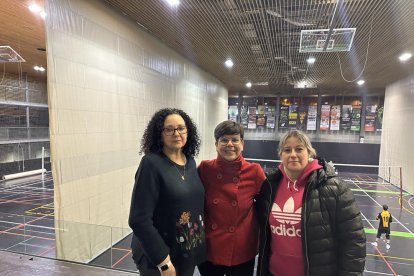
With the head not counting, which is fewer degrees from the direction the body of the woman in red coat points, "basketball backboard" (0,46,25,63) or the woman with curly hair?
the woman with curly hair

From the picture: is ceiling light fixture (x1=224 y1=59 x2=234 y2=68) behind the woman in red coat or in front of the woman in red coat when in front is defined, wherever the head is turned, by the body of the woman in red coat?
behind

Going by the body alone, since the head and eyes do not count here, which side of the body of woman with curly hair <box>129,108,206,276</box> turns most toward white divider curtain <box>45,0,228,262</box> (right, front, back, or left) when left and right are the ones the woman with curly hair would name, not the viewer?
back

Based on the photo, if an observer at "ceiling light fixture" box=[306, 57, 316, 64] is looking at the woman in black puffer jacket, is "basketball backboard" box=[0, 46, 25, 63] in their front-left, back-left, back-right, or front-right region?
front-right

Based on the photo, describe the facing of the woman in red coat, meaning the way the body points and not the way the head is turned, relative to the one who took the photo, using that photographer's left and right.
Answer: facing the viewer

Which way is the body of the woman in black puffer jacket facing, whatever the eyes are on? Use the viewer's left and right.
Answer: facing the viewer and to the left of the viewer

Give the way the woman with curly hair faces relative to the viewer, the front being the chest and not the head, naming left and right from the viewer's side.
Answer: facing the viewer and to the right of the viewer

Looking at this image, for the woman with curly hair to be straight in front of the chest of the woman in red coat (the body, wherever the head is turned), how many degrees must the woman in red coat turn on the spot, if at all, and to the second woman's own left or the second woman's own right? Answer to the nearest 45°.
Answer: approximately 45° to the second woman's own right

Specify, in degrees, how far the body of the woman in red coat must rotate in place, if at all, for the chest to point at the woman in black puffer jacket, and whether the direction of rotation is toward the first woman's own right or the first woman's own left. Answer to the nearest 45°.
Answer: approximately 90° to the first woman's own left

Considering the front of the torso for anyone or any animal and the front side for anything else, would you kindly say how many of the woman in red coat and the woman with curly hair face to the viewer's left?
0

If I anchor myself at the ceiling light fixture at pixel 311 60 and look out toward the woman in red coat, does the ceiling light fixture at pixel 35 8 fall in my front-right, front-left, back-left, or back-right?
front-right
